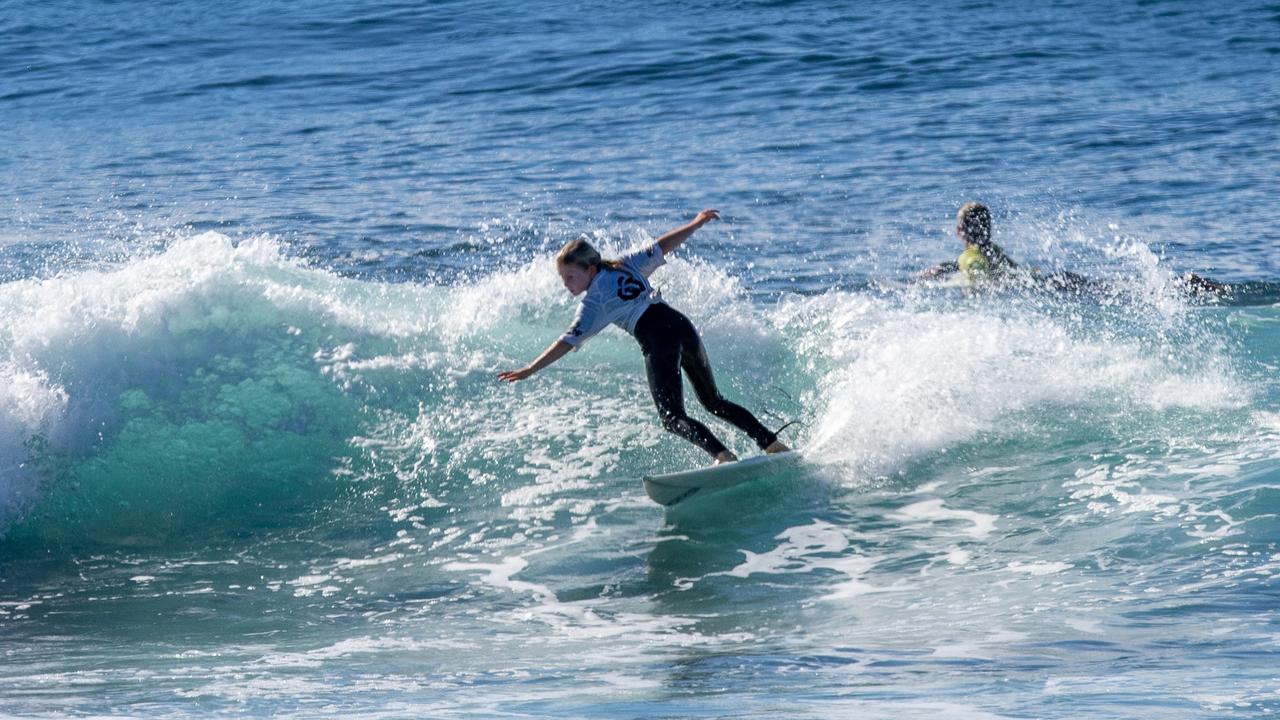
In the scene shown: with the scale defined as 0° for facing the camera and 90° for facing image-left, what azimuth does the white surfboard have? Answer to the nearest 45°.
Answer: approximately 45°
